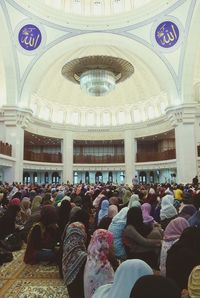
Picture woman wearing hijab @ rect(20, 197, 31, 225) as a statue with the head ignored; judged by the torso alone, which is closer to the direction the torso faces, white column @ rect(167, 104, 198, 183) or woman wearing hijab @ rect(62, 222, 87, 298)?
the white column

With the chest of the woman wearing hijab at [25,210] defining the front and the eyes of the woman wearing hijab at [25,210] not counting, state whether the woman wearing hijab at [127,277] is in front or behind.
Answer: behind

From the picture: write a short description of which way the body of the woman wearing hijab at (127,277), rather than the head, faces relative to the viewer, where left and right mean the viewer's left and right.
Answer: facing away from the viewer and to the right of the viewer

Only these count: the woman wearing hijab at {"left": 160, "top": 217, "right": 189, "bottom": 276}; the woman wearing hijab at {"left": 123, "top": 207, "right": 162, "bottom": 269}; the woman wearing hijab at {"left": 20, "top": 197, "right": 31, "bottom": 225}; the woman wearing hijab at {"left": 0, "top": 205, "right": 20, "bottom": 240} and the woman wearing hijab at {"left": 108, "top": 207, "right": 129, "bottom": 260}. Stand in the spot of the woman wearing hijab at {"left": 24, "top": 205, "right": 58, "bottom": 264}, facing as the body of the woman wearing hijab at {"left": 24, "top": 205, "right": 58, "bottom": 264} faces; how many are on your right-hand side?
3

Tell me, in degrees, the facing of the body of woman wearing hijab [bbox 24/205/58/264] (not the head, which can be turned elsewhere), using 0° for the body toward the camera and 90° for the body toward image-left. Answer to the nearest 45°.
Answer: approximately 225°

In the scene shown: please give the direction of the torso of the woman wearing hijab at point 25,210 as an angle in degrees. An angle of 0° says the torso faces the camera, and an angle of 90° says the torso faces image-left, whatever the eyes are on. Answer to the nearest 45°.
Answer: approximately 180°

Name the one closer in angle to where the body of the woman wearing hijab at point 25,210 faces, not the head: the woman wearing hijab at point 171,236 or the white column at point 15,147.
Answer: the white column

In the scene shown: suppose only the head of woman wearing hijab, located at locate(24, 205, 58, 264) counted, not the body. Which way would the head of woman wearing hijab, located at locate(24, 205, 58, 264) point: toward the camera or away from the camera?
away from the camera
